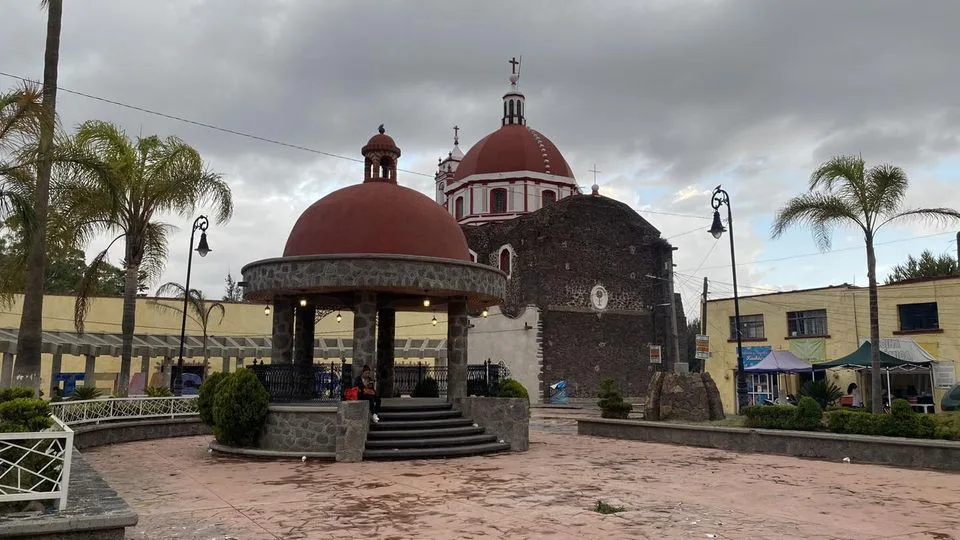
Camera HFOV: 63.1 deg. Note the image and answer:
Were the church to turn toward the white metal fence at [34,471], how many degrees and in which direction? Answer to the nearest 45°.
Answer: approximately 135° to its left

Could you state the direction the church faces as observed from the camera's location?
facing away from the viewer and to the left of the viewer

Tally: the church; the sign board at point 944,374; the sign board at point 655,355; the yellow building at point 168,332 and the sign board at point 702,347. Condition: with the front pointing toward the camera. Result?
4

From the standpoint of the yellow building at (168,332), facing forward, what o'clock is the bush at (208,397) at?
The bush is roughly at 12 o'clock from the yellow building.

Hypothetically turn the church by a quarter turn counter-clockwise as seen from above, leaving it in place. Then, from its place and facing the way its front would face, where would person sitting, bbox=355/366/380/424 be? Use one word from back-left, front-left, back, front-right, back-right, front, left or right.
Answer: front-left

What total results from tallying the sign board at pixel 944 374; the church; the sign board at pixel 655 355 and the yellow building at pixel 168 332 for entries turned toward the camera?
3

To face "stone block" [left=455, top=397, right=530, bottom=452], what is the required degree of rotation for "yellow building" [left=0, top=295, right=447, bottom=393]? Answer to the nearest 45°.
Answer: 0° — it already faces it

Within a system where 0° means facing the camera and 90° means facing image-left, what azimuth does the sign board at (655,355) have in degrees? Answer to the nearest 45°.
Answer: approximately 0°
